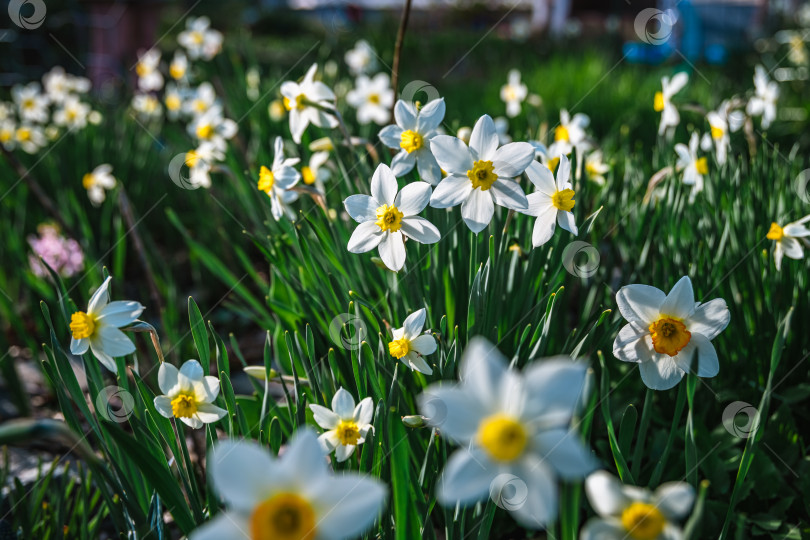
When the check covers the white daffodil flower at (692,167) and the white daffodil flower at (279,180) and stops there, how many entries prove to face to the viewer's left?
1

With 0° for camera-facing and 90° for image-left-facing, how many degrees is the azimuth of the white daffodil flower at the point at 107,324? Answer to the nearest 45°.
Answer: approximately 45°

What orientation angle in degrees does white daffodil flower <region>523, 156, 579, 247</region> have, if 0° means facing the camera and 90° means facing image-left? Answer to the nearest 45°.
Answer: approximately 315°

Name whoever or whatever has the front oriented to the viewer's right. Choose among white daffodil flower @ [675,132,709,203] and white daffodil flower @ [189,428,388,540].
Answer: white daffodil flower @ [675,132,709,203]

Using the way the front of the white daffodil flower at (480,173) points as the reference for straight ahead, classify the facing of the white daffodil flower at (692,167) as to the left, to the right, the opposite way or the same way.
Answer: to the left

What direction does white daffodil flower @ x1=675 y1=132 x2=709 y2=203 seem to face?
to the viewer's right

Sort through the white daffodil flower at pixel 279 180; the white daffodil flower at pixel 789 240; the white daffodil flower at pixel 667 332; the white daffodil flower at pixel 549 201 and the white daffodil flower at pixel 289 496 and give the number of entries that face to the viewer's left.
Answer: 2

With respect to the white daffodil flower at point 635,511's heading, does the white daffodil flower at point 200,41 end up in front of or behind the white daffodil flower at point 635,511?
behind

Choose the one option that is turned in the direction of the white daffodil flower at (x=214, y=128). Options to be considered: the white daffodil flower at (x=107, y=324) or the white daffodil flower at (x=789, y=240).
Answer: the white daffodil flower at (x=789, y=240)

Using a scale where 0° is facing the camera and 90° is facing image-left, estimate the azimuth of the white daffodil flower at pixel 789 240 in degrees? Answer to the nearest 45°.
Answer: approximately 90°

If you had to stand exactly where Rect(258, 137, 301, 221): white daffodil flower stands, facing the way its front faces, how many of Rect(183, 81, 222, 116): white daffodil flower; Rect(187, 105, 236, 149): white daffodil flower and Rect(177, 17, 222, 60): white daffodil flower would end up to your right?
3

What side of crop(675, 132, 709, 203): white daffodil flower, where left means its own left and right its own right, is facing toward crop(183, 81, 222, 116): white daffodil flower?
back

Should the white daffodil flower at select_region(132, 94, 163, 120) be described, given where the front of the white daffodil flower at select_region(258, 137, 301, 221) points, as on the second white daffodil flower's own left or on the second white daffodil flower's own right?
on the second white daffodil flower's own right

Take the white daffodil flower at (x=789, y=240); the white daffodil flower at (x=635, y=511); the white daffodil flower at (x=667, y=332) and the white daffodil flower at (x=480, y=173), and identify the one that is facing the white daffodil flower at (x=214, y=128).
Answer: the white daffodil flower at (x=789, y=240)
